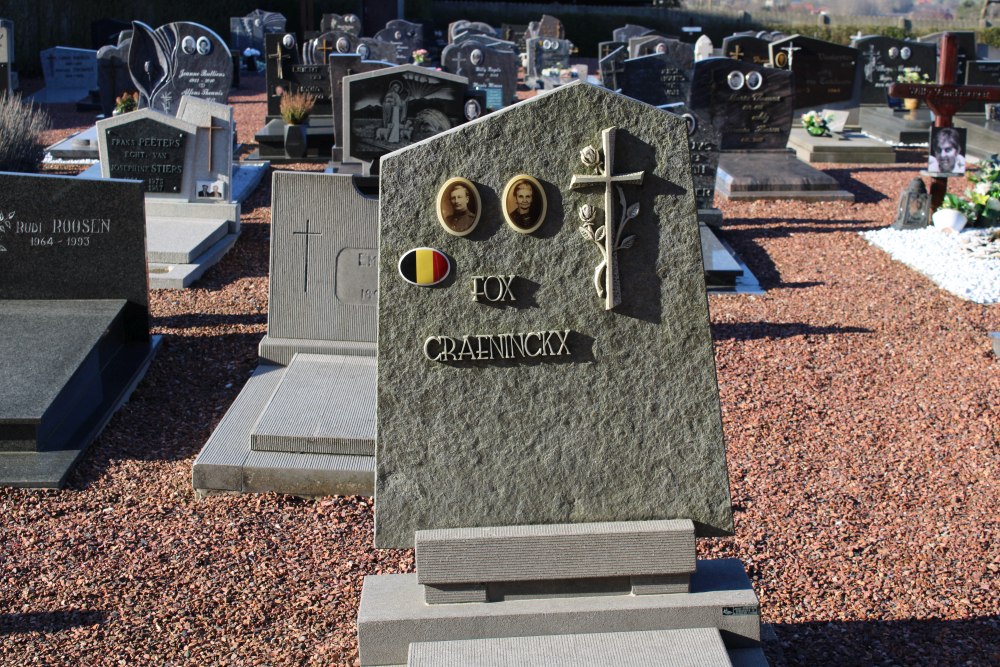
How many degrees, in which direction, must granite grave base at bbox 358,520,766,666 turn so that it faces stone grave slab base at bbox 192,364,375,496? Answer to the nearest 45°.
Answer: approximately 135° to its right

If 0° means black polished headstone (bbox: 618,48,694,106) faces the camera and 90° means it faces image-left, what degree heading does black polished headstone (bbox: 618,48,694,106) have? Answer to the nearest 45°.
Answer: approximately 0°

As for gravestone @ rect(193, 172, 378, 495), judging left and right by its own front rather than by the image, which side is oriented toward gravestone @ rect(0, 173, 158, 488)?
right

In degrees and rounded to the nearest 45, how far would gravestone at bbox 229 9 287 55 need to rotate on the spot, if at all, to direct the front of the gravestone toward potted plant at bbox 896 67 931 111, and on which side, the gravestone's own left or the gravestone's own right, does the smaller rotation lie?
approximately 45° to the gravestone's own left
